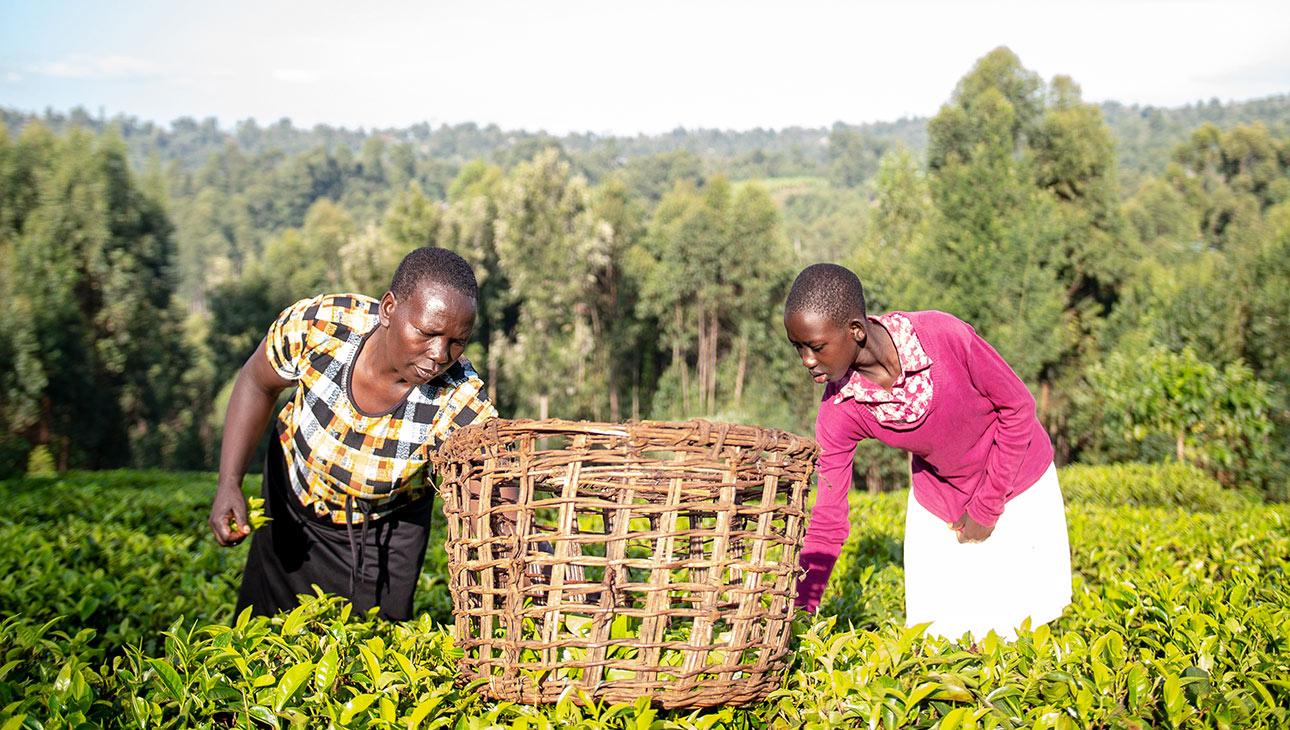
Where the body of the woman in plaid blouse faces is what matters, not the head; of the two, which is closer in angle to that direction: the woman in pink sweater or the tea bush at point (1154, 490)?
the woman in pink sweater

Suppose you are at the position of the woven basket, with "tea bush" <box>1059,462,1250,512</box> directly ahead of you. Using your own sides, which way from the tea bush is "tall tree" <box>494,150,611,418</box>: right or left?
left

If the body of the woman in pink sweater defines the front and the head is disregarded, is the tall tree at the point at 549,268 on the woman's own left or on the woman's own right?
on the woman's own right

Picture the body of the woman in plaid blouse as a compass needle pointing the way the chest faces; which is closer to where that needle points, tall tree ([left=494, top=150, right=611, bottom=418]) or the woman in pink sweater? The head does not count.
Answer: the woman in pink sweater

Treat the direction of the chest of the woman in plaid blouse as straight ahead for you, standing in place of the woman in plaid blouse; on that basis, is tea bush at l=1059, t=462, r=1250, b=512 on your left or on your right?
on your left

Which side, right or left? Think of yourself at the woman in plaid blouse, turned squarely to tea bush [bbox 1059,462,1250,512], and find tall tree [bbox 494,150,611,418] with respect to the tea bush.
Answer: left

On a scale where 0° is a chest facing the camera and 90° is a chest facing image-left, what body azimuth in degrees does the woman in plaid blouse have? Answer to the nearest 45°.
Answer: approximately 315°

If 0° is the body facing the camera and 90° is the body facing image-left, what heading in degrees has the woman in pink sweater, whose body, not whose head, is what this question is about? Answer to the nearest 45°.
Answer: approximately 45°

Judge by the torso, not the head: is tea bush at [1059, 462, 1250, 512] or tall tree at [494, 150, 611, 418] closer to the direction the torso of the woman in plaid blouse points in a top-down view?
the tea bush
